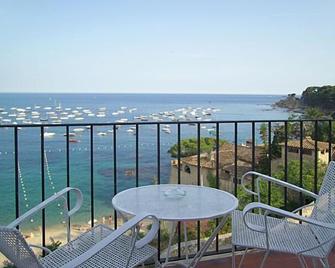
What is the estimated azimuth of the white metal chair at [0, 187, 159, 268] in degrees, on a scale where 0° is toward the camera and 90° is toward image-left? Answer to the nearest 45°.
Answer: approximately 225°

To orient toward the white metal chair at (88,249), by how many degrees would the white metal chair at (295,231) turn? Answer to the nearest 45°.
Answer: approximately 45° to its left

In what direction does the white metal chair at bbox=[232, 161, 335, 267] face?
to the viewer's left

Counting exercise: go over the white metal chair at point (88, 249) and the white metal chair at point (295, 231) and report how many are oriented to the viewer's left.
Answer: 1

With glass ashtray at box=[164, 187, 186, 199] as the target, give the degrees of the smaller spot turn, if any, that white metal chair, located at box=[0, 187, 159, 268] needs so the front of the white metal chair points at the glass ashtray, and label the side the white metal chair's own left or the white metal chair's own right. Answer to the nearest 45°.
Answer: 0° — it already faces it
